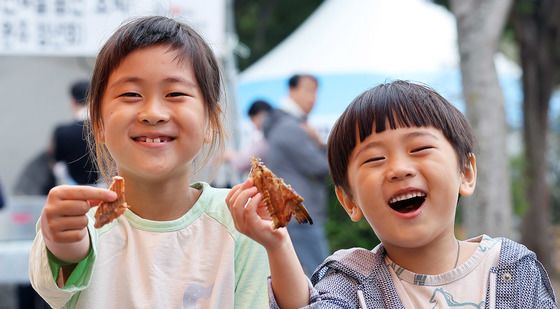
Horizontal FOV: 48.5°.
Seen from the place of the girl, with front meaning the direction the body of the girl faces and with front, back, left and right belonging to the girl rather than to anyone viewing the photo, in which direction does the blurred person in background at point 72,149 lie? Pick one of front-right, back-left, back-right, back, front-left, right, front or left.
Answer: back

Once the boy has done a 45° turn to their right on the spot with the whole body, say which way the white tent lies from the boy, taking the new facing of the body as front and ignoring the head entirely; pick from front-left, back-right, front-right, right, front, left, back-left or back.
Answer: back-right

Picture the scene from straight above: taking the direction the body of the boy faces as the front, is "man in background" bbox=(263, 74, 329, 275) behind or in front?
behind

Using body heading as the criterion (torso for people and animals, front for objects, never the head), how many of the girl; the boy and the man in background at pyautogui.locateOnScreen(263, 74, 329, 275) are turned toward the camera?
2

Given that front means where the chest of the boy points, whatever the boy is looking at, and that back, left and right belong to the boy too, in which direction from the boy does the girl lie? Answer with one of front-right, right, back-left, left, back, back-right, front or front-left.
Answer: right
